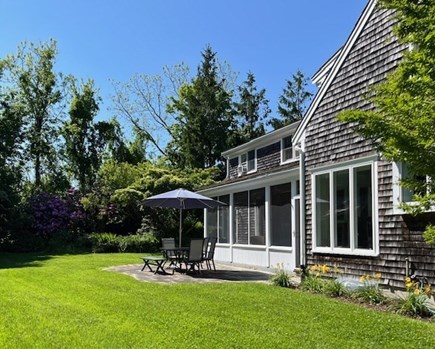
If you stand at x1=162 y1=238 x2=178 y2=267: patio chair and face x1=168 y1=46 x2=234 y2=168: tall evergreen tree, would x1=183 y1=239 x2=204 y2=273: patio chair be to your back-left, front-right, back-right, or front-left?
back-right

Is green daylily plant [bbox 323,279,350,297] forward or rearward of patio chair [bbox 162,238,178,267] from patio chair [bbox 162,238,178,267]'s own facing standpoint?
forward

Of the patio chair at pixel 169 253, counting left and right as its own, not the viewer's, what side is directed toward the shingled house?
front

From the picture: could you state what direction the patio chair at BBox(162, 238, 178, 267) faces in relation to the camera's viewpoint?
facing the viewer and to the right of the viewer

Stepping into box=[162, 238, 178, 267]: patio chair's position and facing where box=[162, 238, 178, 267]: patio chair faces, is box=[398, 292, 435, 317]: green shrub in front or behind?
in front
